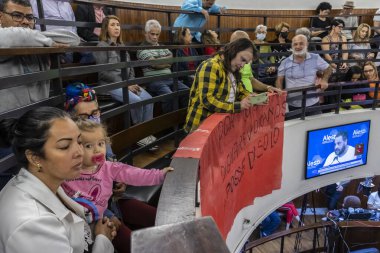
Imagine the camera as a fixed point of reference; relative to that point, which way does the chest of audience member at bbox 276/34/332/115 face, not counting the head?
toward the camera

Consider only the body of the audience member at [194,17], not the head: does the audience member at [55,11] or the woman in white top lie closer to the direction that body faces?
the woman in white top

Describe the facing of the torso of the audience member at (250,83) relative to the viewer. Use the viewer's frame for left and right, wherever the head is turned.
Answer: facing the viewer and to the right of the viewer

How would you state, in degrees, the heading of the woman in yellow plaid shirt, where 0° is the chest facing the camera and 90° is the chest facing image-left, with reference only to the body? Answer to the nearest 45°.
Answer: approximately 315°

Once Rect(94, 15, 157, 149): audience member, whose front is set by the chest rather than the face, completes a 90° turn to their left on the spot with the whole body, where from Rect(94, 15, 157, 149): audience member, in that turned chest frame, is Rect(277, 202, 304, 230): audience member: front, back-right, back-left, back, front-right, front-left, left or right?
front

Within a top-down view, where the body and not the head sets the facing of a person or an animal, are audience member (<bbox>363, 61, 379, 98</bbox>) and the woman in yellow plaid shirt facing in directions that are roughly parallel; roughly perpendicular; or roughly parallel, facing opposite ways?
roughly perpendicular

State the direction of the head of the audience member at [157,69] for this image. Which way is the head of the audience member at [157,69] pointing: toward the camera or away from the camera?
toward the camera

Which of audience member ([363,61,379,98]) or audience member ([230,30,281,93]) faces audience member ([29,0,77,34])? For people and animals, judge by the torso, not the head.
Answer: audience member ([363,61,379,98])

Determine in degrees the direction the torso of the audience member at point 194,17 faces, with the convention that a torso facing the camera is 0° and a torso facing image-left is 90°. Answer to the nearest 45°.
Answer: approximately 315°

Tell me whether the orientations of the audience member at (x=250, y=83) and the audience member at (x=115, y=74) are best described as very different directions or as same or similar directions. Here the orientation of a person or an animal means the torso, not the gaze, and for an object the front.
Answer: same or similar directions

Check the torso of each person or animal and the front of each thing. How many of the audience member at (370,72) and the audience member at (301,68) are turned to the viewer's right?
0

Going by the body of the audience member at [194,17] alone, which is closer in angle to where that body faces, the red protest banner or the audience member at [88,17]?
the red protest banner

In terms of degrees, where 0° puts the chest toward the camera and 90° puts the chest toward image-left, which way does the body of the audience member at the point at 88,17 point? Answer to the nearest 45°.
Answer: approximately 315°
